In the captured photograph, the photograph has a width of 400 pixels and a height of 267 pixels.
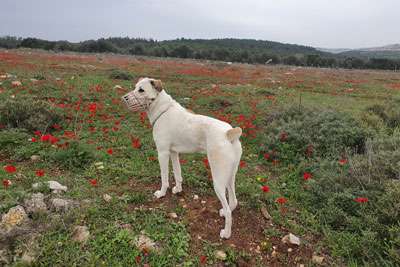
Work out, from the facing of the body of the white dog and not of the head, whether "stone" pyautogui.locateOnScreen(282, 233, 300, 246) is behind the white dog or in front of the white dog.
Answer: behind

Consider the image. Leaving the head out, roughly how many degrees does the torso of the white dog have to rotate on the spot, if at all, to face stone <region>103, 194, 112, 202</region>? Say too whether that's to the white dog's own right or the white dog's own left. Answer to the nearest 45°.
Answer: approximately 45° to the white dog's own left

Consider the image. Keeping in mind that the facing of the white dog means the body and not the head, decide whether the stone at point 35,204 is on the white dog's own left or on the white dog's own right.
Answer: on the white dog's own left

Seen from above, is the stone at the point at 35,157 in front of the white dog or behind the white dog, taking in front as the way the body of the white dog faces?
in front

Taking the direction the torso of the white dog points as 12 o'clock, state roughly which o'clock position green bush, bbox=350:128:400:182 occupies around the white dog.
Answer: The green bush is roughly at 4 o'clock from the white dog.

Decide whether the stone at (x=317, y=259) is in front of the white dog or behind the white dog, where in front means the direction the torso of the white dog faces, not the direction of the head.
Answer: behind

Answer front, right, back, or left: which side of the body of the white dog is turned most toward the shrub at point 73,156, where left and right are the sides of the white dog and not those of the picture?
front

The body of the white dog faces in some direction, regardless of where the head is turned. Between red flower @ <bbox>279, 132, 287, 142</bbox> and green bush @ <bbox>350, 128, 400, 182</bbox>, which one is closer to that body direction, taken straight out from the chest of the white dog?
the red flower

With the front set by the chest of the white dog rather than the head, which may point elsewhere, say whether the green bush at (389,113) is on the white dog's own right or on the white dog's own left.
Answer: on the white dog's own right

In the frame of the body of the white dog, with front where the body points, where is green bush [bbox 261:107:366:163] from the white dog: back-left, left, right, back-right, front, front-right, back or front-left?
right

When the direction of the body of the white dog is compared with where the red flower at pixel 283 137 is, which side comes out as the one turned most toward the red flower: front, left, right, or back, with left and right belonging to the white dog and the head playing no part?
right

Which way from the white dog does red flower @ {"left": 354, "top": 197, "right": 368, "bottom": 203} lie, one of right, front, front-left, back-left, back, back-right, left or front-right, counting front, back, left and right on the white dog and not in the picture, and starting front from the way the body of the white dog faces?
back-right

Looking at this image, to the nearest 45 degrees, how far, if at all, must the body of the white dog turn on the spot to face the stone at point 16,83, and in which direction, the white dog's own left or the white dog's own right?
0° — it already faces it

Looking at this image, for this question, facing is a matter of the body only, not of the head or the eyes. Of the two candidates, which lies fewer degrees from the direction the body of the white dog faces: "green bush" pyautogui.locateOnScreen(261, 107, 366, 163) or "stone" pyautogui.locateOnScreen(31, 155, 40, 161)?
the stone

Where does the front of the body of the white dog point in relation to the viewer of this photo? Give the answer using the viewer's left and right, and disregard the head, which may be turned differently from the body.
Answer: facing away from the viewer and to the left of the viewer

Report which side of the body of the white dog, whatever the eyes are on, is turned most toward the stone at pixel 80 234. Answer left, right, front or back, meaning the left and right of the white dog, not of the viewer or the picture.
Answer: left

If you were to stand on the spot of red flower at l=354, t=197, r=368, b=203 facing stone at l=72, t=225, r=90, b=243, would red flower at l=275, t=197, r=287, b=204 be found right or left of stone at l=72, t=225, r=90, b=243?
right
